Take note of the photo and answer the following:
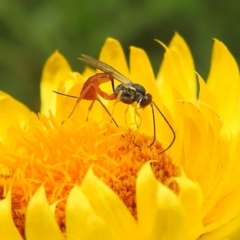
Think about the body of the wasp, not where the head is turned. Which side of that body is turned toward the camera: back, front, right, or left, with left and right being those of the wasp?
right
